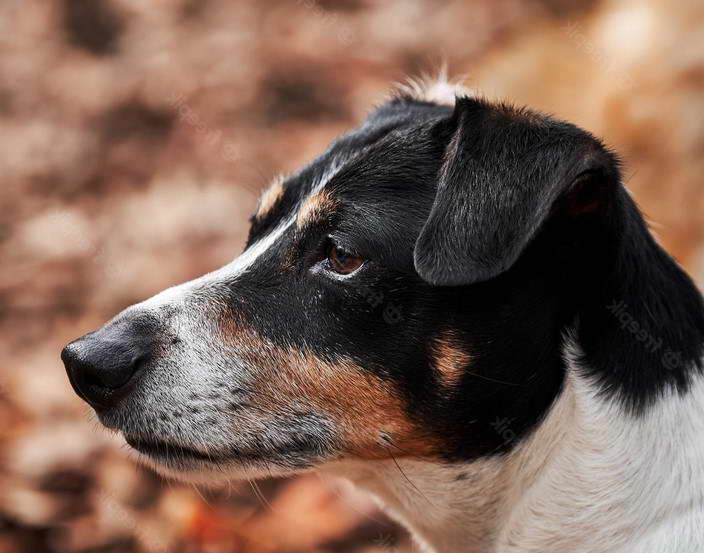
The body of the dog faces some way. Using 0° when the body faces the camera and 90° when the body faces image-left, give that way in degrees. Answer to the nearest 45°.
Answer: approximately 90°
